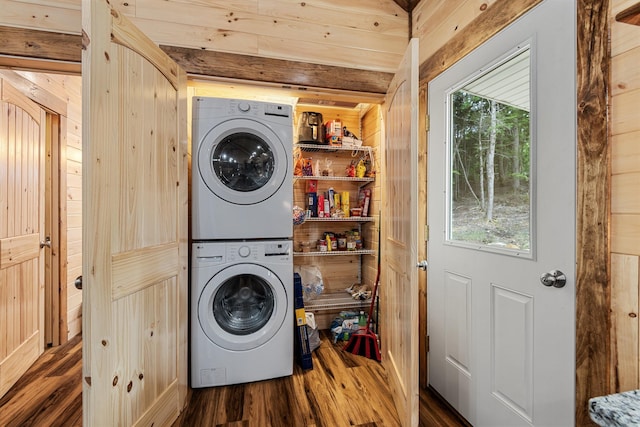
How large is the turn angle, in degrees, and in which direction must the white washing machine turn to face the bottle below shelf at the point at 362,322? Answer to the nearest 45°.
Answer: approximately 90° to its left

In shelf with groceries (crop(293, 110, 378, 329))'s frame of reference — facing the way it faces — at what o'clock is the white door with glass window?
The white door with glass window is roughly at 11 o'clock from the shelf with groceries.

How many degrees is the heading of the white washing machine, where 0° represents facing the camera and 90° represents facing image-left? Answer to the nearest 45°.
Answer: approximately 0°

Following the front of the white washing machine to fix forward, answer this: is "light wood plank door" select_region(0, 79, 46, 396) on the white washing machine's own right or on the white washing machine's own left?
on the white washing machine's own right

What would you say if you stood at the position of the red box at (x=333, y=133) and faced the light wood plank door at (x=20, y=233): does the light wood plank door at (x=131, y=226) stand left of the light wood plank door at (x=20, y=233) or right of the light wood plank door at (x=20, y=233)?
left

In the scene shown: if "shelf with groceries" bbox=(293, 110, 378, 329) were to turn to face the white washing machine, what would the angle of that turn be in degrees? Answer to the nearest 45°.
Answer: approximately 45° to its right
